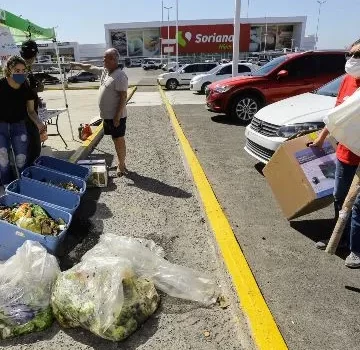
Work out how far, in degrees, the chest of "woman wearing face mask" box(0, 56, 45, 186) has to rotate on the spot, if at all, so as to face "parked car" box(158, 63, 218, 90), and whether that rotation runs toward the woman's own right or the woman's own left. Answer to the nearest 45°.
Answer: approximately 90° to the woman's own left

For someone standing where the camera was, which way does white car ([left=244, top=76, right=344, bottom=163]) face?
facing the viewer and to the left of the viewer

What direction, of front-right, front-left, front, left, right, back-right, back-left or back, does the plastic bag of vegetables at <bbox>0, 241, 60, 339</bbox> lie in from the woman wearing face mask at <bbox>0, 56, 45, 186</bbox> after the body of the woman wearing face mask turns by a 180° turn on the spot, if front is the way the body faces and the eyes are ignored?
back-left

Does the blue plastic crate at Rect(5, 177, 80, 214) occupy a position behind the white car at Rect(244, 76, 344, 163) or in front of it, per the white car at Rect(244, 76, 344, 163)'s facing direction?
in front

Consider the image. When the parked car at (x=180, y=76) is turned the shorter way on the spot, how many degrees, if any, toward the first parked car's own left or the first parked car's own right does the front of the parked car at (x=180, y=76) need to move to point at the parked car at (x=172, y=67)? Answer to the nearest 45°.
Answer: approximately 90° to the first parked car's own right

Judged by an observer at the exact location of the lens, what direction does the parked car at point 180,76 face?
facing to the left of the viewer

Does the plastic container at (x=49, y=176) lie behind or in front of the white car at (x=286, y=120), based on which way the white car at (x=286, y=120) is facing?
in front

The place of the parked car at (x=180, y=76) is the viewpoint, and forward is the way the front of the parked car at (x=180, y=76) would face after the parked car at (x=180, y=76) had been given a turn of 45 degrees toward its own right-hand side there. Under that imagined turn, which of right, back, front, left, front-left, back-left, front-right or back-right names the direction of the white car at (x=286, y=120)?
back-left

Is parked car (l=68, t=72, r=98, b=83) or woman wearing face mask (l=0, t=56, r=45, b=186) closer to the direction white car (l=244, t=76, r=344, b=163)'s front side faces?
the woman wearing face mask

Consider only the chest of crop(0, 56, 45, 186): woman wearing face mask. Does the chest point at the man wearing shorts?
no

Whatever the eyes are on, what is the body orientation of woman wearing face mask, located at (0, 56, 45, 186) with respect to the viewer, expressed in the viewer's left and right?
facing the viewer and to the right of the viewer

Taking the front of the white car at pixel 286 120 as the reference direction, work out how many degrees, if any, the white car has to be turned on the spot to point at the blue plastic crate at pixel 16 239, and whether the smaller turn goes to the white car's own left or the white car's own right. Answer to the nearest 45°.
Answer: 0° — it already faces it

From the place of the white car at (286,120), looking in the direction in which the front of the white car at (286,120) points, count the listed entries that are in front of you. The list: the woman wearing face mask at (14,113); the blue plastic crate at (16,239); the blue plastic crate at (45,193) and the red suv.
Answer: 3

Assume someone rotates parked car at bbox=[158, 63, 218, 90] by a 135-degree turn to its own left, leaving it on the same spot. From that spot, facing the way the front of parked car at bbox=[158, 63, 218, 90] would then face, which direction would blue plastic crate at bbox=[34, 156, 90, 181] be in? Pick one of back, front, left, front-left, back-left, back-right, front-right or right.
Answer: front-right

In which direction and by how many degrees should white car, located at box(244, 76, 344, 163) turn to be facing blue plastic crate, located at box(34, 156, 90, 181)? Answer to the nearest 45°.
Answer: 0° — it already faces it

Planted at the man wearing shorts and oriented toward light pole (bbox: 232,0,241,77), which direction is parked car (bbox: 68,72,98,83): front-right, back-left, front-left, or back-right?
front-left

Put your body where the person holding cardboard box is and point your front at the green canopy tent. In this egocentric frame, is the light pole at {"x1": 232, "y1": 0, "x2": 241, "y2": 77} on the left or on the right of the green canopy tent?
right
